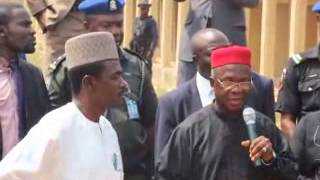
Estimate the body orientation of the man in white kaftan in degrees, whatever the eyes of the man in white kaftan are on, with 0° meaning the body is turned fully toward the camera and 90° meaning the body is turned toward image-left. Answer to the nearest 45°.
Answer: approximately 315°

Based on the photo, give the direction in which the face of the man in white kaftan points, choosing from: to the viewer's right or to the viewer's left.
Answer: to the viewer's right

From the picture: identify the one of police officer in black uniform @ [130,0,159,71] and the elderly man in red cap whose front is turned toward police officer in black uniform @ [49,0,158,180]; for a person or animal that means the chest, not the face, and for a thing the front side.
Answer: police officer in black uniform @ [130,0,159,71]

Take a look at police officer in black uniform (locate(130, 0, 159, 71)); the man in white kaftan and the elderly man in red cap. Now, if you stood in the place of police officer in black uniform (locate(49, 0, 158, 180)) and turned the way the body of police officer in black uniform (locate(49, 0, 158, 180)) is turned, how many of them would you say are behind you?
1

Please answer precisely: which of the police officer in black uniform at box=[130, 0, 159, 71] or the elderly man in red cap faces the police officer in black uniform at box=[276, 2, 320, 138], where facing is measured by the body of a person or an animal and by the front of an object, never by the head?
the police officer in black uniform at box=[130, 0, 159, 71]

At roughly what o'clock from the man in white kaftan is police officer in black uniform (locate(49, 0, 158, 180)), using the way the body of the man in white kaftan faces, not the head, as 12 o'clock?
The police officer in black uniform is roughly at 8 o'clock from the man in white kaftan.

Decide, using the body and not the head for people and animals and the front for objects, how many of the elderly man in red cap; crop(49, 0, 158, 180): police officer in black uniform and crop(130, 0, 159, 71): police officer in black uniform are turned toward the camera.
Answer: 3

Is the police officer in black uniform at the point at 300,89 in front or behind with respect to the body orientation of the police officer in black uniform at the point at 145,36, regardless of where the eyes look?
in front

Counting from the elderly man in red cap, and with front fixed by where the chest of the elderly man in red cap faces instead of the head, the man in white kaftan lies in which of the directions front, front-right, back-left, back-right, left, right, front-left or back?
front-right

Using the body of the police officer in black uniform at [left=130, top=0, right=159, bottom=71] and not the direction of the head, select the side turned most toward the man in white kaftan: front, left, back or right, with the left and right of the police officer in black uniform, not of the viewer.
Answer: front

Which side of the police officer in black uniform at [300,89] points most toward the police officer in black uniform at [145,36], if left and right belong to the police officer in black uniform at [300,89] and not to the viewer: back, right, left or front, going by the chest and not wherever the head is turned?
back

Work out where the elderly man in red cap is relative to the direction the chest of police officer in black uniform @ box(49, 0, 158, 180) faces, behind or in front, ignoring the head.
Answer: in front
